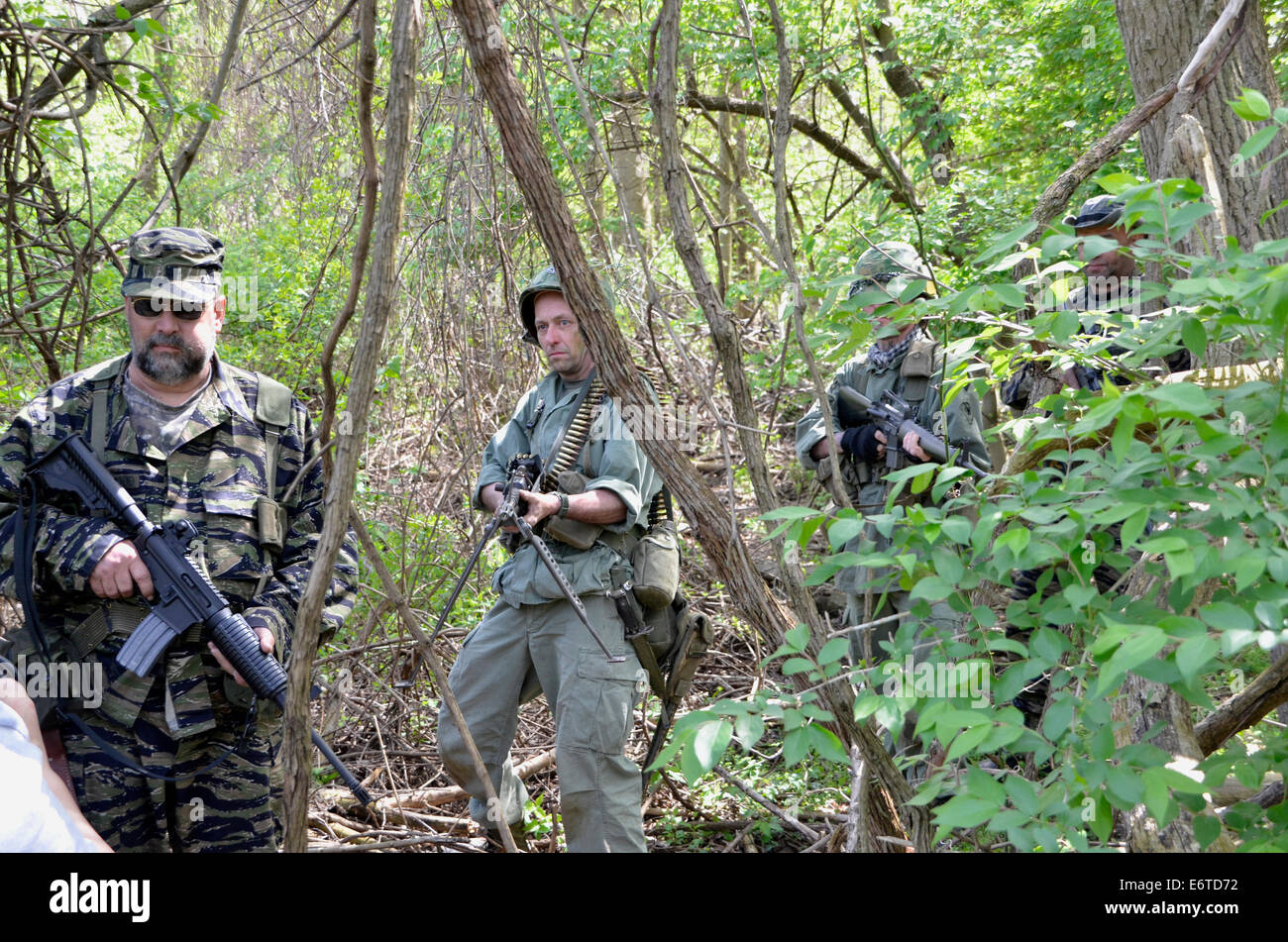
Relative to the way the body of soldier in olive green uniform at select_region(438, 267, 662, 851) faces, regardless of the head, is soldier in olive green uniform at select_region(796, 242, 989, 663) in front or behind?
behind

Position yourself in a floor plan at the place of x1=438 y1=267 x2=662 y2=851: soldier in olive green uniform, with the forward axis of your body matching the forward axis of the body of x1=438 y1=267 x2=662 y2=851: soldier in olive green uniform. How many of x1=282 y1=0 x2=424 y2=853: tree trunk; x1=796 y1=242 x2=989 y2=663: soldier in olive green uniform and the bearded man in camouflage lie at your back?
1

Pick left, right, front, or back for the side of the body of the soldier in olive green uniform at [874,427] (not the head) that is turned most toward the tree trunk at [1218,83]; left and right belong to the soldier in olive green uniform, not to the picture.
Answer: left

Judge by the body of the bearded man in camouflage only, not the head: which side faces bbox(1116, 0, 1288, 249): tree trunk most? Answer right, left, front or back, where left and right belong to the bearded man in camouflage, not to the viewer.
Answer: left

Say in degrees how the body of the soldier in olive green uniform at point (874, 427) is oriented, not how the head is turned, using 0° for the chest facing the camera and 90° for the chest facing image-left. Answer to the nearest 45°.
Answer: approximately 45°

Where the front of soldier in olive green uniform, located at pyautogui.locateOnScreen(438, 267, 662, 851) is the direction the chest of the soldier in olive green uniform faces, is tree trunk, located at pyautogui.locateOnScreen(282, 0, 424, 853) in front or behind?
in front

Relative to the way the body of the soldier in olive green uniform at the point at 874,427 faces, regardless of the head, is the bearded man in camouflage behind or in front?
in front
